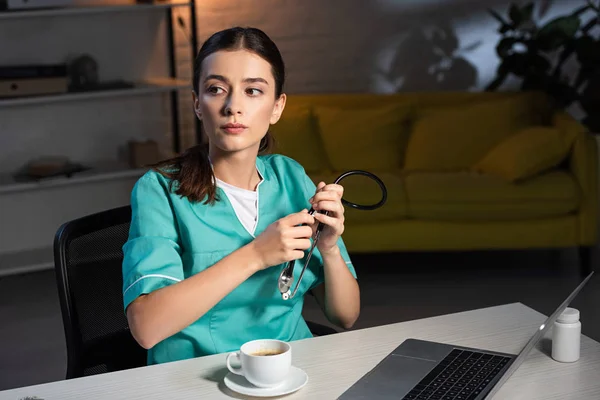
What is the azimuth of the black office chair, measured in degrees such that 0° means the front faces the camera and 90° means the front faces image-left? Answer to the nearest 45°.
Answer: approximately 315°

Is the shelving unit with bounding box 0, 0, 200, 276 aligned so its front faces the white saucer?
yes

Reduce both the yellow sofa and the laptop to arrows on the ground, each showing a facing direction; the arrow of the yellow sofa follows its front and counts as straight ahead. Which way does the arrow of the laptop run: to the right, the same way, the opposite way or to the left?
to the right

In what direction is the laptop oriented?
to the viewer's left

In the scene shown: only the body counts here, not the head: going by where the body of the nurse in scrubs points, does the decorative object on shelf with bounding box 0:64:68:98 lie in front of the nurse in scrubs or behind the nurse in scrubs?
behind

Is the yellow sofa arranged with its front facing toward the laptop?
yes

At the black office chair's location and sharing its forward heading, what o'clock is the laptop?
The laptop is roughly at 12 o'clock from the black office chair.
